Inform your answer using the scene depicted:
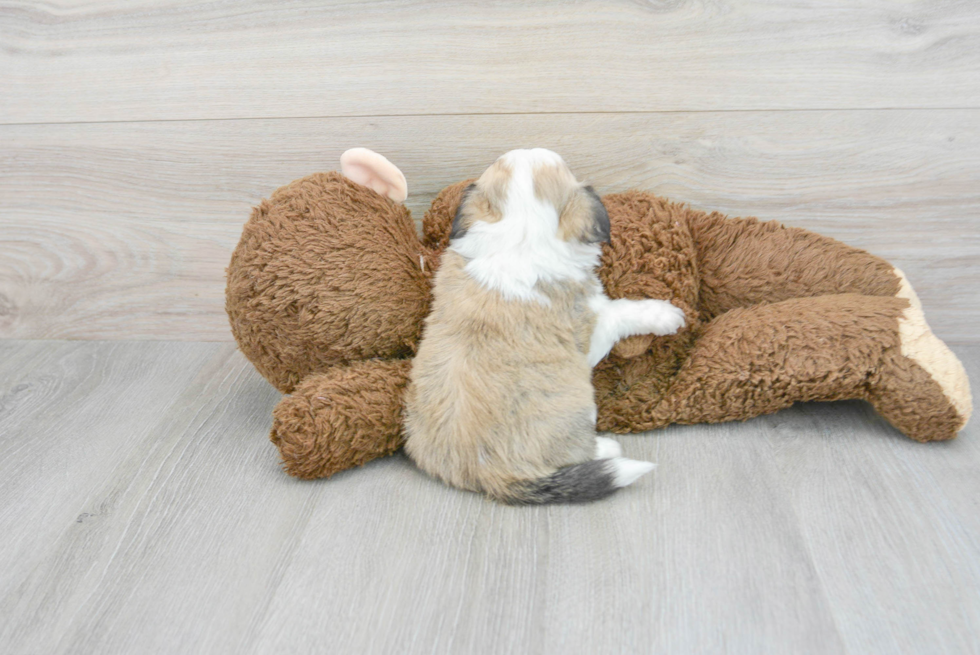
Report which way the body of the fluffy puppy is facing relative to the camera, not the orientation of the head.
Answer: away from the camera
